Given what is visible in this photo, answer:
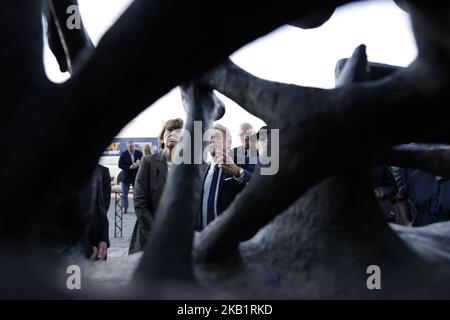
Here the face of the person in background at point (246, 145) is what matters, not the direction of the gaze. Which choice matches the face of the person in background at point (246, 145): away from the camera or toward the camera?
toward the camera

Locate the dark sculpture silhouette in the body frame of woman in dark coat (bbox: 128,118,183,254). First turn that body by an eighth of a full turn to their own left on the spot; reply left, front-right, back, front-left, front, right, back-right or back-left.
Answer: right

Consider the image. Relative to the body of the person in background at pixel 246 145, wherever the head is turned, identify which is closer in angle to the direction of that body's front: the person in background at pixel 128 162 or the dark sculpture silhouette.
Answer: the dark sculpture silhouette

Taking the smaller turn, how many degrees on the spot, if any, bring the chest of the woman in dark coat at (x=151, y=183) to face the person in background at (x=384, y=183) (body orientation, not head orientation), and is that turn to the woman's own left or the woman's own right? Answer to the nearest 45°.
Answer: approximately 45° to the woman's own left

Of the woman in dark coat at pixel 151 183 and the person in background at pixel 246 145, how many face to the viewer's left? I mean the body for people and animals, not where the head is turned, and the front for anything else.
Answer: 0

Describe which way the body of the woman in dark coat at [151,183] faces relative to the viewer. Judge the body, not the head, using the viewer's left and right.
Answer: facing the viewer and to the right of the viewer

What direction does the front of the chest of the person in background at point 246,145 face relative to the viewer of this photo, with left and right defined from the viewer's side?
facing the viewer

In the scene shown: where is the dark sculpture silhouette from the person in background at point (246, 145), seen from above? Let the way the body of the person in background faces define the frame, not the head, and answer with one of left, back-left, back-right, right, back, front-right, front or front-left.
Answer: front
